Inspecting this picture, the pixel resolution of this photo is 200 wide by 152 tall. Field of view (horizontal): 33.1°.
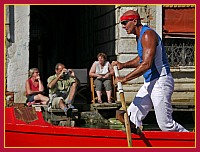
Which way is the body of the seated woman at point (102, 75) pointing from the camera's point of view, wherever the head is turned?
toward the camera

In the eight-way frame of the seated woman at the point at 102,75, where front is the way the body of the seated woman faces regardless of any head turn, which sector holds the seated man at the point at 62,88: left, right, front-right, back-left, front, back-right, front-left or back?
front-right

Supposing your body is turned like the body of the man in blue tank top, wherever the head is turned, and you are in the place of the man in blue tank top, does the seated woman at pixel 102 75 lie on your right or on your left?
on your right

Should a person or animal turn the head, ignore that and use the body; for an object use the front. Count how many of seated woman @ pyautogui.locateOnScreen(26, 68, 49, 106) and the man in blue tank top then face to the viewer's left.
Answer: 1

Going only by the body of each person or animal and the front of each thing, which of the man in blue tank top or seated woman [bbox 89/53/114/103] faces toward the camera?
the seated woman

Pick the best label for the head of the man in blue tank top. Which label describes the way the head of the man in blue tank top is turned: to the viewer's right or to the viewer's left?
to the viewer's left

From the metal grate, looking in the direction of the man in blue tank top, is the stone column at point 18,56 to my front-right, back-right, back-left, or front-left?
front-right

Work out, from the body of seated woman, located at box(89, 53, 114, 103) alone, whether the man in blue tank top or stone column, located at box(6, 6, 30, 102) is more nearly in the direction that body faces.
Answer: the man in blue tank top

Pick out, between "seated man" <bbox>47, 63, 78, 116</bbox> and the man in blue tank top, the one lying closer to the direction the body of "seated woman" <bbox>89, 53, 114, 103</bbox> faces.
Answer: the man in blue tank top

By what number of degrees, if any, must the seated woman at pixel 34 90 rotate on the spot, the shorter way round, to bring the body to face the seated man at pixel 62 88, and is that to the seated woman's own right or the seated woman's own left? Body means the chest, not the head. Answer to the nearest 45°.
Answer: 0° — they already face them

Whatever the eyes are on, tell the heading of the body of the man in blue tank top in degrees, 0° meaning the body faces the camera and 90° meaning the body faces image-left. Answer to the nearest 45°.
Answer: approximately 90°

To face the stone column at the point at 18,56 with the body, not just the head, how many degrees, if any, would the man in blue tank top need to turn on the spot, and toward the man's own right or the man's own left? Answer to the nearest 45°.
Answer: approximately 45° to the man's own right

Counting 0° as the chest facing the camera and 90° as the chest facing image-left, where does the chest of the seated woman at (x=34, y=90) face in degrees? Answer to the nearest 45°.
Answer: approximately 315°

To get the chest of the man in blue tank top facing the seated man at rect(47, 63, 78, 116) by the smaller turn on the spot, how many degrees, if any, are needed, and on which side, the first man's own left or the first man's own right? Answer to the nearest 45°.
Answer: approximately 45° to the first man's own right

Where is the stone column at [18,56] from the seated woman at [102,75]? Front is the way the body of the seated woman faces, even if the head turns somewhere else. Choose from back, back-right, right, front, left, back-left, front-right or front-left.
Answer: right
